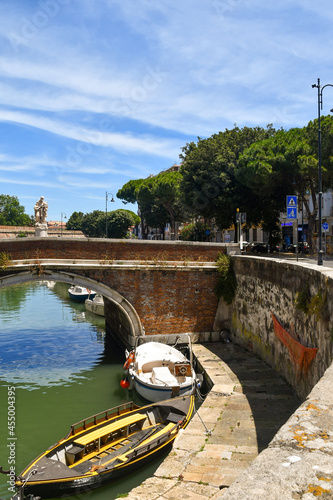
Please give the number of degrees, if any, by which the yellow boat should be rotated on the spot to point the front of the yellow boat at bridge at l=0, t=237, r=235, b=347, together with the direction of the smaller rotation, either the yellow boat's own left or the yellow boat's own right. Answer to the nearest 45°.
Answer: approximately 135° to the yellow boat's own right

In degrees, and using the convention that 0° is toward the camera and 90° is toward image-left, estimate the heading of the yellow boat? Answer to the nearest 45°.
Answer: approximately 45°

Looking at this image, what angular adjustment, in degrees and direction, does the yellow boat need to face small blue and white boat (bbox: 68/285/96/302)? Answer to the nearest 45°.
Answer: approximately 135° to its right

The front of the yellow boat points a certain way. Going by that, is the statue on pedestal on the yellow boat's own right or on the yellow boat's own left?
on the yellow boat's own right

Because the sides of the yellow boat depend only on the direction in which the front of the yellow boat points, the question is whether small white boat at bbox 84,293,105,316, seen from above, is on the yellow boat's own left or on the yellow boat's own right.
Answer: on the yellow boat's own right
